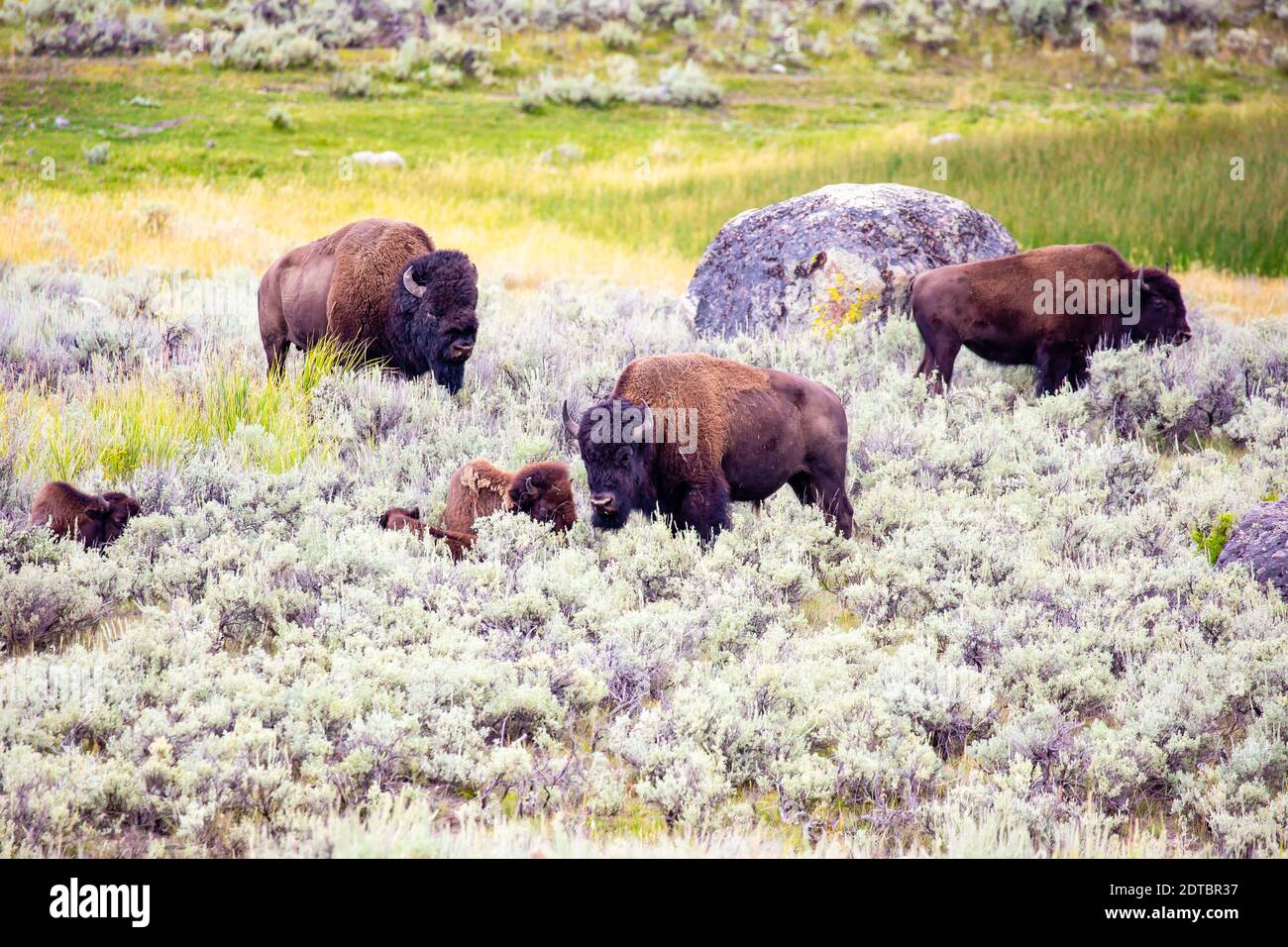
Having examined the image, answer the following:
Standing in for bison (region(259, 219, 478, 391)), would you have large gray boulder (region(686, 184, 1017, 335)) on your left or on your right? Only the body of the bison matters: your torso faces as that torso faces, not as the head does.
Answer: on your left

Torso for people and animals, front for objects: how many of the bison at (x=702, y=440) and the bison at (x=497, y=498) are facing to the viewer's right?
1

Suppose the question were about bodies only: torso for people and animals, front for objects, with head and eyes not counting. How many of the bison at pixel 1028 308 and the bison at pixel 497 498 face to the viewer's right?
2

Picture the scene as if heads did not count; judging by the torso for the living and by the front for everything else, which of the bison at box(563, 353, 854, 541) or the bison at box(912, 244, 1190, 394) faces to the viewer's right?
the bison at box(912, 244, 1190, 394)

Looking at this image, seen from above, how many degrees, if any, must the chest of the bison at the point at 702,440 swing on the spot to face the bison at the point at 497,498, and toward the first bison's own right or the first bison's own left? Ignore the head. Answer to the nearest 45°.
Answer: approximately 45° to the first bison's own right

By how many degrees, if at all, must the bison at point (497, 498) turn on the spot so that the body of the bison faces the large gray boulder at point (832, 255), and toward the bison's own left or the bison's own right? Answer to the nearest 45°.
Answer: approximately 45° to the bison's own left

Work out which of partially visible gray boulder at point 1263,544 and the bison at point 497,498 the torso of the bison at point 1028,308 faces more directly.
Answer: the partially visible gray boulder

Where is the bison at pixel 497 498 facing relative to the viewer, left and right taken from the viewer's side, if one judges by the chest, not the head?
facing to the right of the viewer

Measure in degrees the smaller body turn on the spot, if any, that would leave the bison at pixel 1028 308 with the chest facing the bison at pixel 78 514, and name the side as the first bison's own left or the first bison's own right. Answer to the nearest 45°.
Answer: approximately 135° to the first bison's own right

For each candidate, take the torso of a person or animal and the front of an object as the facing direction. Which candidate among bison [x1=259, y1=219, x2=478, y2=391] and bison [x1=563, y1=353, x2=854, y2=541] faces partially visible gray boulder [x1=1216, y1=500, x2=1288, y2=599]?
bison [x1=259, y1=219, x2=478, y2=391]

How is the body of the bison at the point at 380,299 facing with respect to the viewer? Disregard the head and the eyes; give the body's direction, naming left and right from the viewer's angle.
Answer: facing the viewer and to the right of the viewer

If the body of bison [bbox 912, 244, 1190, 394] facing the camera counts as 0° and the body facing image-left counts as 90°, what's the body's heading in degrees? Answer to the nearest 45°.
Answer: approximately 270°

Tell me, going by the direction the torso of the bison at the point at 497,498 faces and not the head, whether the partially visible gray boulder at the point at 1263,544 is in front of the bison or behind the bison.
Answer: in front

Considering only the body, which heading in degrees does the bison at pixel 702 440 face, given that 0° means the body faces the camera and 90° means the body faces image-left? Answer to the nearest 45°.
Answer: approximately 45°

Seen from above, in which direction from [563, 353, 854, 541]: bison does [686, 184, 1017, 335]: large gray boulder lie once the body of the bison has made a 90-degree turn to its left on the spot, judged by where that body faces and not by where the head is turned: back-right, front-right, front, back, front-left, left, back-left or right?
back-left
